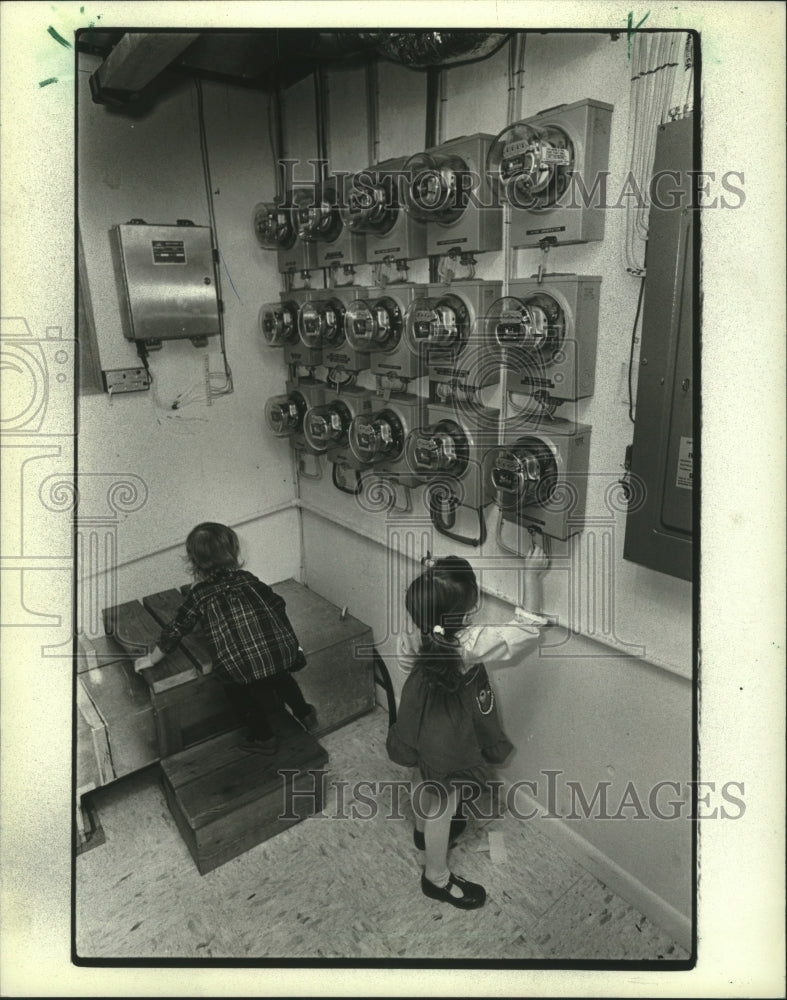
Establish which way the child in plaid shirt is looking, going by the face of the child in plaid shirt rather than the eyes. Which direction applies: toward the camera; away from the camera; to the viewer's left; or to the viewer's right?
away from the camera

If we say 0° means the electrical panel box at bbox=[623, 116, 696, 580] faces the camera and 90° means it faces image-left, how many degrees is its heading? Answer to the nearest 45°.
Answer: approximately 45°

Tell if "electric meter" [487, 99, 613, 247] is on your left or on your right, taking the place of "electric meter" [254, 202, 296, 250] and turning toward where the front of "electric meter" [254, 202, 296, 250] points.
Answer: on your left
